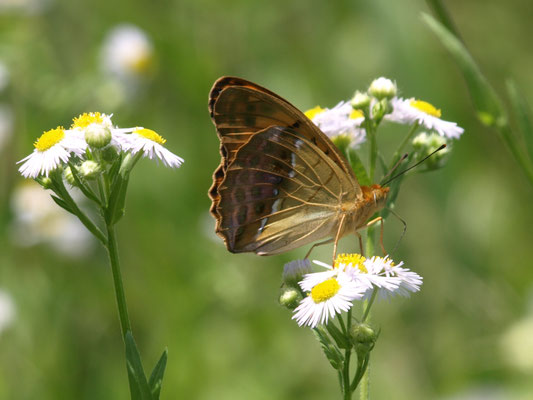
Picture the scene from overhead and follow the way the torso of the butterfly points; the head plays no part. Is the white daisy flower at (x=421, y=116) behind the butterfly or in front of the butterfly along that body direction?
in front

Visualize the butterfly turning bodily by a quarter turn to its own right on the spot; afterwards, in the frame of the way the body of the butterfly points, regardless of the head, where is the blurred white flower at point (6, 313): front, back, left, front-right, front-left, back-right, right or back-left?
back-right

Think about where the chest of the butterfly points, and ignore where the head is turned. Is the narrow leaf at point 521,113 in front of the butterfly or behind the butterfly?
in front

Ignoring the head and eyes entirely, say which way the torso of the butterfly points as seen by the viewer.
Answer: to the viewer's right

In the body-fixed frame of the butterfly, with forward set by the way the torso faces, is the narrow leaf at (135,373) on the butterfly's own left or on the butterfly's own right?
on the butterfly's own right

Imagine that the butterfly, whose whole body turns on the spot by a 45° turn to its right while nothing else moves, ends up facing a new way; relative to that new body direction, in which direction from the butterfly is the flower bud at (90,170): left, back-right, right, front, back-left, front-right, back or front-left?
right

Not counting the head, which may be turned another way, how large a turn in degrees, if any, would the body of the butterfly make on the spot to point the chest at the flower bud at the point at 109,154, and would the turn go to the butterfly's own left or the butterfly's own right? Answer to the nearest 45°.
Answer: approximately 135° to the butterfly's own right

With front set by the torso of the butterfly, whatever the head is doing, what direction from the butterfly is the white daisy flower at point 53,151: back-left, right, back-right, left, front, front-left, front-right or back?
back-right

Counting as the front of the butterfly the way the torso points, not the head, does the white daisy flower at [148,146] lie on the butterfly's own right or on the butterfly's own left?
on the butterfly's own right
